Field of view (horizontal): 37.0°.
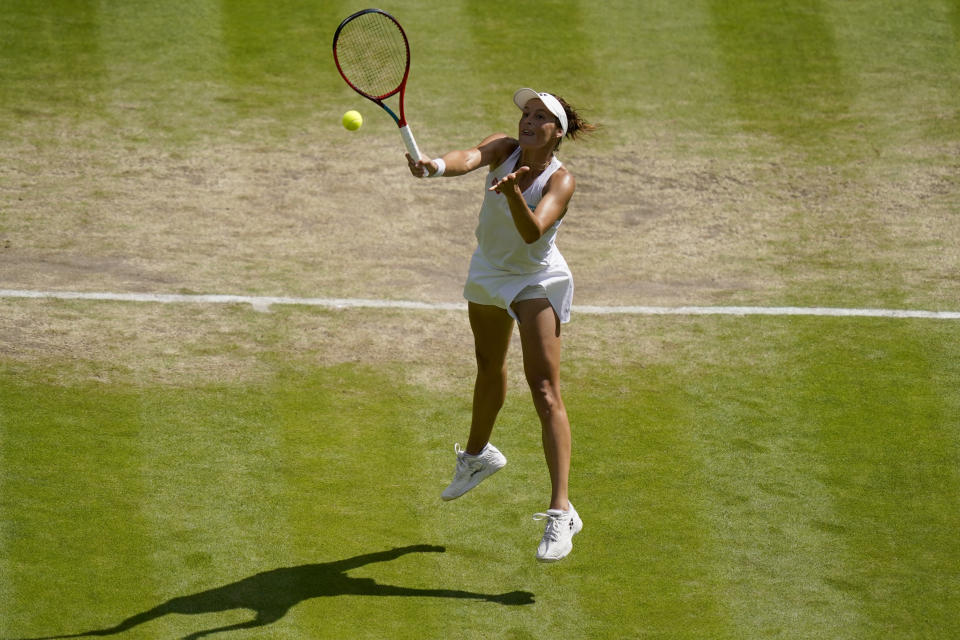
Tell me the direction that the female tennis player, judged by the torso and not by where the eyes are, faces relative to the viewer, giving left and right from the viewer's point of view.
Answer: facing the viewer and to the left of the viewer

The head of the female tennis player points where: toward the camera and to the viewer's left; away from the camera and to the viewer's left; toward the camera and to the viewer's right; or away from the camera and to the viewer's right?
toward the camera and to the viewer's left
